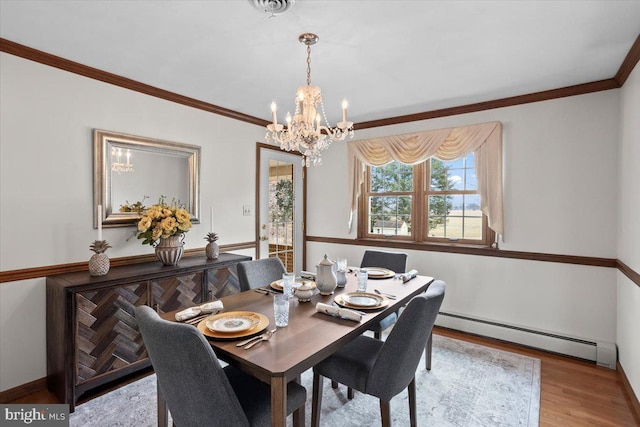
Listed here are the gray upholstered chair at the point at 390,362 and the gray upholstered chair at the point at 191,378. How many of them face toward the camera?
0

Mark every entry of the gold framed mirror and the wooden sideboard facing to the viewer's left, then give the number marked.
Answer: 0

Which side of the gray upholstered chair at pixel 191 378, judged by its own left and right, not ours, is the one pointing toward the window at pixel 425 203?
front

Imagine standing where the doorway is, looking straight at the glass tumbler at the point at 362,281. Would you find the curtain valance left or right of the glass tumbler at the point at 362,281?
left

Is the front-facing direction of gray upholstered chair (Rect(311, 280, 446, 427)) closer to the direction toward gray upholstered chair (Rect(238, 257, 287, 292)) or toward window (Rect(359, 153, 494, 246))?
the gray upholstered chair

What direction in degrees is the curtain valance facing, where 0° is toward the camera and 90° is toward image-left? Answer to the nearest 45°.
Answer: approximately 45°

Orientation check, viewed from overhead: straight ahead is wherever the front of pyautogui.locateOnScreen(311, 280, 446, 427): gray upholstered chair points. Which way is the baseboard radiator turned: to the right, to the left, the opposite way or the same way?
to the left

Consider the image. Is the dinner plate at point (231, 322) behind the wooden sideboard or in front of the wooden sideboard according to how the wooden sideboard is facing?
in front

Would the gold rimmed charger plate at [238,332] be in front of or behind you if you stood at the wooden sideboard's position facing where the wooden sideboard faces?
in front

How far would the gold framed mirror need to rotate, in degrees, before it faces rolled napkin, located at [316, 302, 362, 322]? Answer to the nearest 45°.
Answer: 0° — it already faces it

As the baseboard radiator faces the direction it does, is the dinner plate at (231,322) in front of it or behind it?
in front

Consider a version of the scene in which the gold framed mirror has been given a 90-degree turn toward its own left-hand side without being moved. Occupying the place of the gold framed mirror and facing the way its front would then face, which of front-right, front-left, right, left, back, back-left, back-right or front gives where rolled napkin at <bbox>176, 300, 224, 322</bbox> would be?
back-right

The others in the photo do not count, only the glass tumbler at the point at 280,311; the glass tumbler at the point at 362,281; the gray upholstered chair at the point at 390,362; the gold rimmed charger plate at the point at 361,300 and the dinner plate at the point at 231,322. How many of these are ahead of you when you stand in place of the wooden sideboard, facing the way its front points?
5

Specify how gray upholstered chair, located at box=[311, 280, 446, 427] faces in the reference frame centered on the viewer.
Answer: facing away from the viewer and to the left of the viewer
